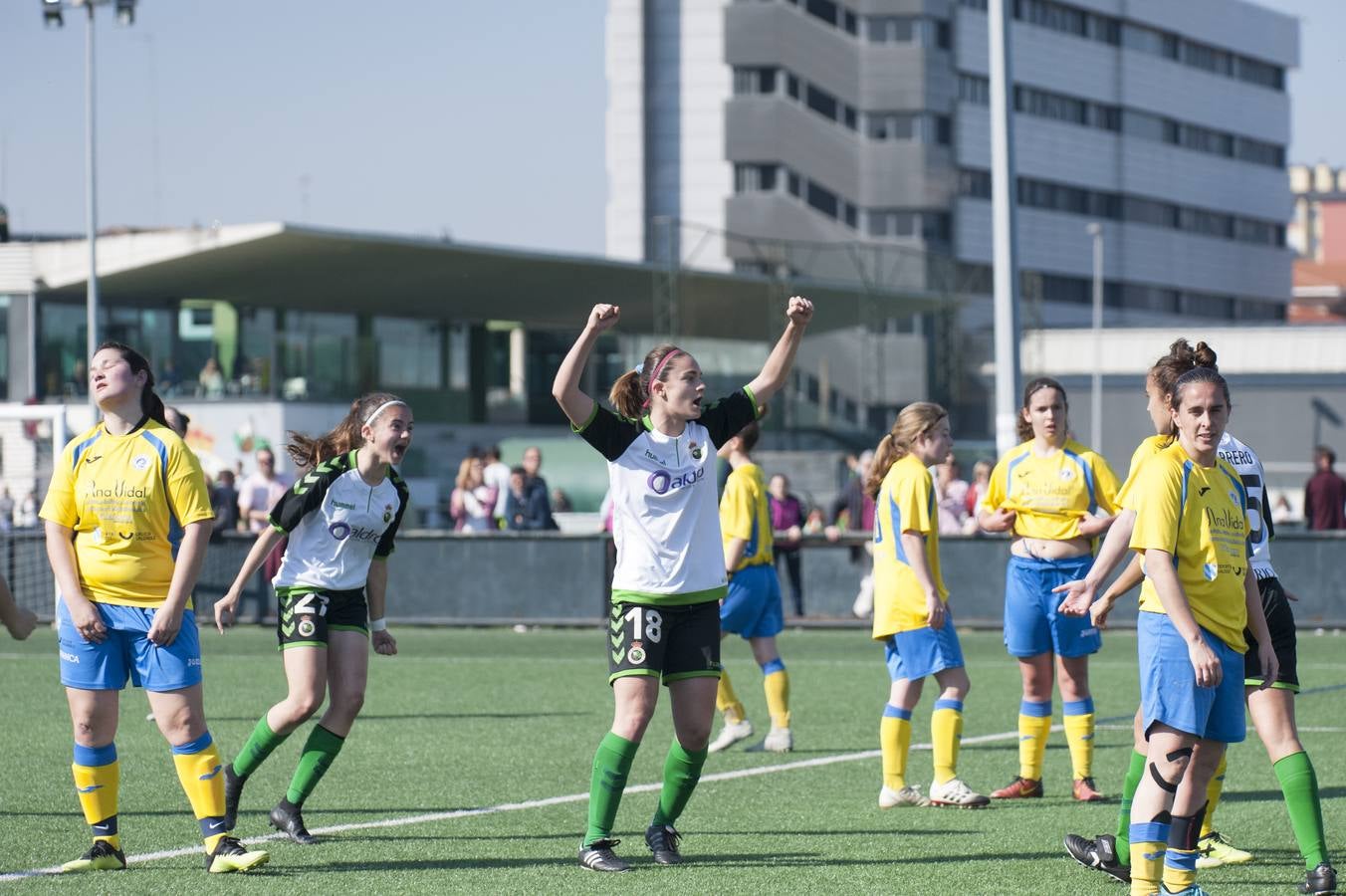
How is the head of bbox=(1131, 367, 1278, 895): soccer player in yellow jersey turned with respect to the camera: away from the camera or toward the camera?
toward the camera

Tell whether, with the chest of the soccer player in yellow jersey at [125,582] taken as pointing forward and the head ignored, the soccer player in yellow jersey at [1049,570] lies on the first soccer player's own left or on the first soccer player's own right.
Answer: on the first soccer player's own left

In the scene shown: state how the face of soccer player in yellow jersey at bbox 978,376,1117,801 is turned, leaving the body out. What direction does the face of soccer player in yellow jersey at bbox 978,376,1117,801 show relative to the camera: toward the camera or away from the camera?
toward the camera

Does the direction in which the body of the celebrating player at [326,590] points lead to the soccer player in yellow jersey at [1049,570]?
no

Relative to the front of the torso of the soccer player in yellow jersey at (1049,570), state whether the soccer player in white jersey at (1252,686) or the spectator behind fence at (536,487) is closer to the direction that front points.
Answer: the soccer player in white jersey

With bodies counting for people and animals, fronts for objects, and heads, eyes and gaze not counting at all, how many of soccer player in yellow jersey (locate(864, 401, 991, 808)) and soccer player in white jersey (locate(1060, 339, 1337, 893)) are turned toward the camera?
0

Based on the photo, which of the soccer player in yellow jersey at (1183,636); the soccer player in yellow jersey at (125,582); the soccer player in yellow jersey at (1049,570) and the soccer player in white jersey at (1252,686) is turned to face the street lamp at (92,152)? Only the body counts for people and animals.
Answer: the soccer player in white jersey

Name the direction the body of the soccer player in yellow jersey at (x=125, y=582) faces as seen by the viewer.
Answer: toward the camera

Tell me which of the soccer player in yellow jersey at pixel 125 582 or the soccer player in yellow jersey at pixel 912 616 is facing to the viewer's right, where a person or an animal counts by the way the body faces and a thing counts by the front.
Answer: the soccer player in yellow jersey at pixel 912 616

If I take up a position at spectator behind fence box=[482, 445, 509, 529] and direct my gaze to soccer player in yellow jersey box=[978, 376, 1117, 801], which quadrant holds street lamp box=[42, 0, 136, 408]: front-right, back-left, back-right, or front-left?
back-right

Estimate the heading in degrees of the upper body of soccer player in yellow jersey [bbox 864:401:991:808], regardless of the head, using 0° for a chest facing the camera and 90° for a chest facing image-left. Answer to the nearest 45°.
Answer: approximately 270°

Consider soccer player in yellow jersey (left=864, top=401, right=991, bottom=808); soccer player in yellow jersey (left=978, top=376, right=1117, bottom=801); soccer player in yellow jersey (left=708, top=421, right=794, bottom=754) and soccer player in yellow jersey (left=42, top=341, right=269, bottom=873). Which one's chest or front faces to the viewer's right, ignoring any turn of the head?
soccer player in yellow jersey (left=864, top=401, right=991, bottom=808)

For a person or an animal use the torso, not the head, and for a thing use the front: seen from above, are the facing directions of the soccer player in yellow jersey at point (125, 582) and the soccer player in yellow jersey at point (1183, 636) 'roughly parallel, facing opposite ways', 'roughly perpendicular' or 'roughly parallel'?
roughly parallel

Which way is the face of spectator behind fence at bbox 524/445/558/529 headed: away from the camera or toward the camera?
toward the camera

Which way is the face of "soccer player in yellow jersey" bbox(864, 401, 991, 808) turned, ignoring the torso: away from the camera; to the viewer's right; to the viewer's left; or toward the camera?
to the viewer's right

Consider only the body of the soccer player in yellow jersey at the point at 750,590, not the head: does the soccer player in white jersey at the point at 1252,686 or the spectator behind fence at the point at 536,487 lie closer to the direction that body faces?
the spectator behind fence

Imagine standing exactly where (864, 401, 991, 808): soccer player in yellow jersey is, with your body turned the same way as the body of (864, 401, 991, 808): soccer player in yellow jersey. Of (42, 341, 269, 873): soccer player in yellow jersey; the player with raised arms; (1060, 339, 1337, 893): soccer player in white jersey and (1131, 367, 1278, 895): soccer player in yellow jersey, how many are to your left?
0
